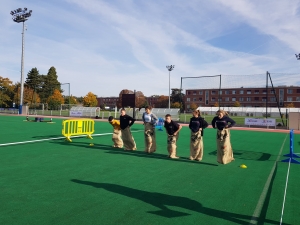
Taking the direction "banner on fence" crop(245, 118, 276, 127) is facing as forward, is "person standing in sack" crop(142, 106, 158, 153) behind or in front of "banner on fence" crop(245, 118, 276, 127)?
in front

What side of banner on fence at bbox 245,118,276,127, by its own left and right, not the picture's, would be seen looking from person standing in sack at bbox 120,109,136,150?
front

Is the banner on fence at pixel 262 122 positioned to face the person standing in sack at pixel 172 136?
yes

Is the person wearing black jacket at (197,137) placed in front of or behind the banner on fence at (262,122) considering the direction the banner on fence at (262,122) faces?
in front

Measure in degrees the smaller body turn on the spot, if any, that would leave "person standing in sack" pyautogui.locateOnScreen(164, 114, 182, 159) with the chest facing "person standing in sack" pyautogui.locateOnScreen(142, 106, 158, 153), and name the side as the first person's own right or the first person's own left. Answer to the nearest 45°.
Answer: approximately 90° to the first person's own right

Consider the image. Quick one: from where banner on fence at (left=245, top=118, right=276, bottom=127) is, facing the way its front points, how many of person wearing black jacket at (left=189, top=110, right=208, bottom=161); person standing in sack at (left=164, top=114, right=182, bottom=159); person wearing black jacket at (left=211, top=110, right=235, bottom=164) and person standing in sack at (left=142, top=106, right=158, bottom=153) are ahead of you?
4

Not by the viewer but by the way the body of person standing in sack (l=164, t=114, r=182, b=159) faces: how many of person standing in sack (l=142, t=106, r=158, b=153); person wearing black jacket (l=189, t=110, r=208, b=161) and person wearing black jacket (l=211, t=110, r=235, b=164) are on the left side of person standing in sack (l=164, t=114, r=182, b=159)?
2

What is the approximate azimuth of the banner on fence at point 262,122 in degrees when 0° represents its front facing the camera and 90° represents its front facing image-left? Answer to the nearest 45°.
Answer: approximately 0°

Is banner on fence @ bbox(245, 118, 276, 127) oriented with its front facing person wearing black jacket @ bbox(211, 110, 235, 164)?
yes

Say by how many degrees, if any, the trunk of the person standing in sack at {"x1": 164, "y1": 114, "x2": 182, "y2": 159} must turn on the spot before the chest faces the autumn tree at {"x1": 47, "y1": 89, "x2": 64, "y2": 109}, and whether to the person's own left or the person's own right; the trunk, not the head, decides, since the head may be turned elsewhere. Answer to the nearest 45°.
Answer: approximately 90° to the person's own right

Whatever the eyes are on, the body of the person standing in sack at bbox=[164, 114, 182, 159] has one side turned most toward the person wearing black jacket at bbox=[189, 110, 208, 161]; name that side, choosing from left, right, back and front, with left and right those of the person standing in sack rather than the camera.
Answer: left

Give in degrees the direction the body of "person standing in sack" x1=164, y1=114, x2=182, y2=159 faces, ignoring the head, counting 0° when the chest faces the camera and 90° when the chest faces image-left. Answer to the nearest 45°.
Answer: approximately 45°

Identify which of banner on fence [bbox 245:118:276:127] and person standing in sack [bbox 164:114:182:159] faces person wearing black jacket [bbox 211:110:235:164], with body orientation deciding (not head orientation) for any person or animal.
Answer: the banner on fence

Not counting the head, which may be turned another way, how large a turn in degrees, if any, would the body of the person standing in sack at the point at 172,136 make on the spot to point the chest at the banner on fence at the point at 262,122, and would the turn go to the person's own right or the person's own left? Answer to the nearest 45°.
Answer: approximately 180°

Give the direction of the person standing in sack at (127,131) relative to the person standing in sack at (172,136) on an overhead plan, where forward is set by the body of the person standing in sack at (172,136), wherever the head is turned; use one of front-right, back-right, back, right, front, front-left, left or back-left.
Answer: right
